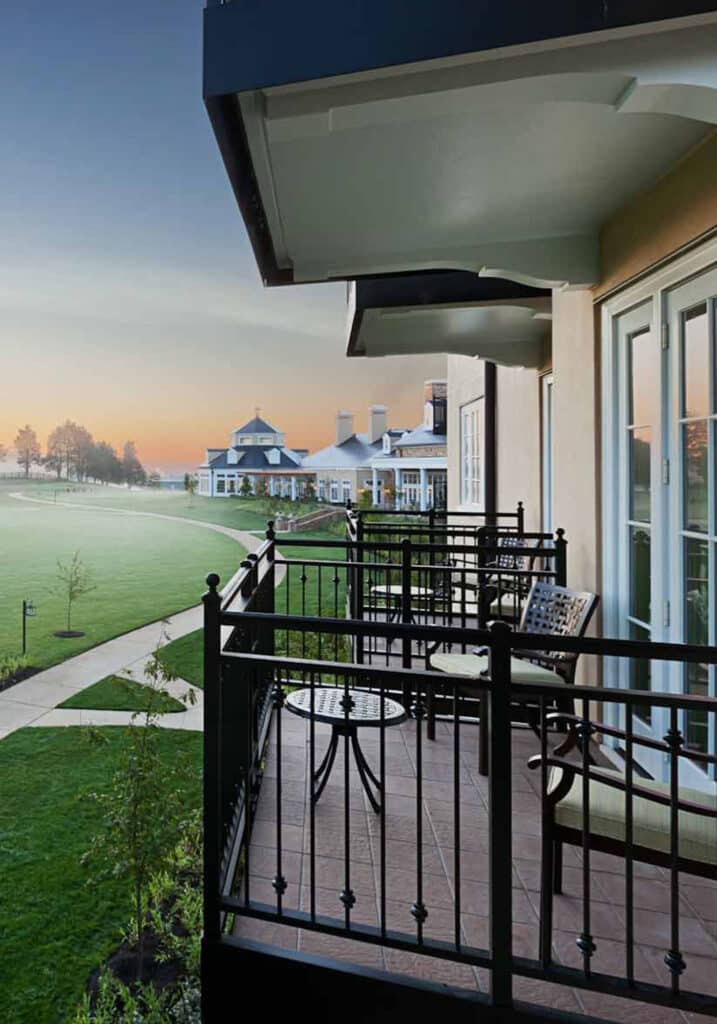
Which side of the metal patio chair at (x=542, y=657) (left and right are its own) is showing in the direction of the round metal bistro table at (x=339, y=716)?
front

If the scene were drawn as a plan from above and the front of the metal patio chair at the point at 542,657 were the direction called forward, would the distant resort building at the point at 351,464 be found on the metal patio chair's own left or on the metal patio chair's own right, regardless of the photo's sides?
on the metal patio chair's own right

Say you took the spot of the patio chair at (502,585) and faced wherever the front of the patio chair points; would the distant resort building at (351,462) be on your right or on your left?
on your right

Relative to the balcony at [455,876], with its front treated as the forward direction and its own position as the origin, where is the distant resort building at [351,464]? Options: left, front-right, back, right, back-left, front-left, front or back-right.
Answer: right

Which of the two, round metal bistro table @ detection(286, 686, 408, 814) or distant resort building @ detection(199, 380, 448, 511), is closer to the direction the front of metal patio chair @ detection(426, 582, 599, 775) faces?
the round metal bistro table

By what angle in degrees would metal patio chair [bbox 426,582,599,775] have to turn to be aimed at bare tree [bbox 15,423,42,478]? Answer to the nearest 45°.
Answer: approximately 90° to its right

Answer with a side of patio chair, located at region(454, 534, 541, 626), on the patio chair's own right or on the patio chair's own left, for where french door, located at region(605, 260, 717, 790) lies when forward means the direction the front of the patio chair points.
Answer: on the patio chair's own left

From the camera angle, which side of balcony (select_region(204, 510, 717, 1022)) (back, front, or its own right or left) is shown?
left

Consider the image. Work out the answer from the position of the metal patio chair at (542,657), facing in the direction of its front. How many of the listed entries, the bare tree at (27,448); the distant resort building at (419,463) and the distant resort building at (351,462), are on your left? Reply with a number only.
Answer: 0

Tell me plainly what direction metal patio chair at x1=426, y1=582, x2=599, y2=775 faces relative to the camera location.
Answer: facing the viewer and to the left of the viewer

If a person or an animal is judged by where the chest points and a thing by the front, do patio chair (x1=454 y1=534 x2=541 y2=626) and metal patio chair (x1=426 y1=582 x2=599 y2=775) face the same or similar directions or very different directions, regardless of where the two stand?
same or similar directions

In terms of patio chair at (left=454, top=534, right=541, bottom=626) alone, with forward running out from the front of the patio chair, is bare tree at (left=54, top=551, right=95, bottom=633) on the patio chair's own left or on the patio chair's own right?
on the patio chair's own right

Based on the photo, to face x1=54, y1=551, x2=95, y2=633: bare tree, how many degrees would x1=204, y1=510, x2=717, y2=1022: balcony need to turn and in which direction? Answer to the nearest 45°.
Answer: approximately 45° to its right

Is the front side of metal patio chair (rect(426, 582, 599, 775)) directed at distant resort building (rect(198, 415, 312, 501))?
no

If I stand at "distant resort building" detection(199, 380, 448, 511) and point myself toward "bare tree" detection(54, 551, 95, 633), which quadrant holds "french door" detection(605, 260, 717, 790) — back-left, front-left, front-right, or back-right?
front-left

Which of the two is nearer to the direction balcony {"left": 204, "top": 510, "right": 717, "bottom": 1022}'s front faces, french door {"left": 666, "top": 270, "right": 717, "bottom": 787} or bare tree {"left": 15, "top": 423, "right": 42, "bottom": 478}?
the bare tree

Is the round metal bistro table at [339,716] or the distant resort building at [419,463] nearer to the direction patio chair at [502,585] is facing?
the round metal bistro table
